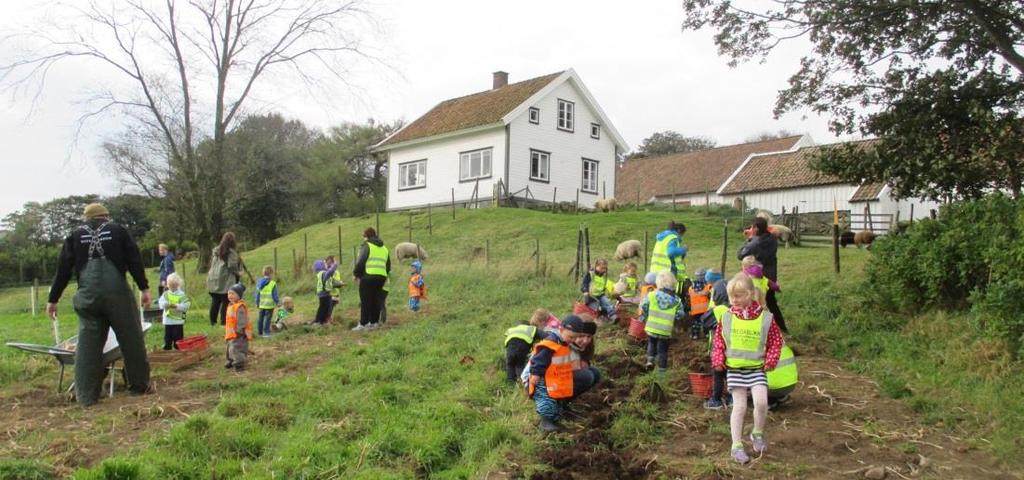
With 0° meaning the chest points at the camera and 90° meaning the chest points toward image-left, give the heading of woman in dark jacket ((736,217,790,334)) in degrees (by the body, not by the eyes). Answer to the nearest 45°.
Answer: approximately 90°

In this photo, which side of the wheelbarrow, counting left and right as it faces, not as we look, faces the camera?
right

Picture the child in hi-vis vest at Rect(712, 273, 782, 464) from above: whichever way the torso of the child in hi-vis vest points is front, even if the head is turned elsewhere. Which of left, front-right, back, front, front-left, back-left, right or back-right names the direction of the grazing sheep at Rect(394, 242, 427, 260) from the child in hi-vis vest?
back-right

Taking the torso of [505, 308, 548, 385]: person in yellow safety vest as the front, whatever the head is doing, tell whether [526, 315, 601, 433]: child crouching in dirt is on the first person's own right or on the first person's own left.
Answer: on the first person's own right

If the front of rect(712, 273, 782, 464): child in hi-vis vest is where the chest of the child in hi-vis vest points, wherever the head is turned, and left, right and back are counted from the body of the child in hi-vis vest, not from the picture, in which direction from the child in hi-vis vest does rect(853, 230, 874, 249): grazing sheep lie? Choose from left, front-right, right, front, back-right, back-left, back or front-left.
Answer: back

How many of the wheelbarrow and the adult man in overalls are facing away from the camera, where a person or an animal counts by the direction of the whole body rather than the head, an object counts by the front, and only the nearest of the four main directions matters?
1

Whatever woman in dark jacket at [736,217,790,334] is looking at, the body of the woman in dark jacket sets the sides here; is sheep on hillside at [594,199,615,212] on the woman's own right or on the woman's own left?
on the woman's own right

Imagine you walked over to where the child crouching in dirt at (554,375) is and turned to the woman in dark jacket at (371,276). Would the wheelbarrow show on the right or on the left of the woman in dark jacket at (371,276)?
left

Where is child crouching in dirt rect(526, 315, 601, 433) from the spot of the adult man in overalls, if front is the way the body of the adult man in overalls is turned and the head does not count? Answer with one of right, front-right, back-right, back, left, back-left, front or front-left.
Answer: back-right

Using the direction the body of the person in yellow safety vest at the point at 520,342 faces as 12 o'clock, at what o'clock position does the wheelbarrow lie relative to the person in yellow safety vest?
The wheelbarrow is roughly at 6 o'clock from the person in yellow safety vest.

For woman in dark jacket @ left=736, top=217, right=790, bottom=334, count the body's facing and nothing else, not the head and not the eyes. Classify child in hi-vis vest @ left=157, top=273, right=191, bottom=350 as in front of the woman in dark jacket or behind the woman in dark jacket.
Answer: in front

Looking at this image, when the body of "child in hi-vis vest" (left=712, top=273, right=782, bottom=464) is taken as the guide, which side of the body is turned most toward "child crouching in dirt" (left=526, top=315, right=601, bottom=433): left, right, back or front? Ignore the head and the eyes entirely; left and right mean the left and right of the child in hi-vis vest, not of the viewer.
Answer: right

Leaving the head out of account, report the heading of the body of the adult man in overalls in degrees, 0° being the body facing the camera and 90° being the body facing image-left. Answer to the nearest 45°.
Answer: approximately 180°
